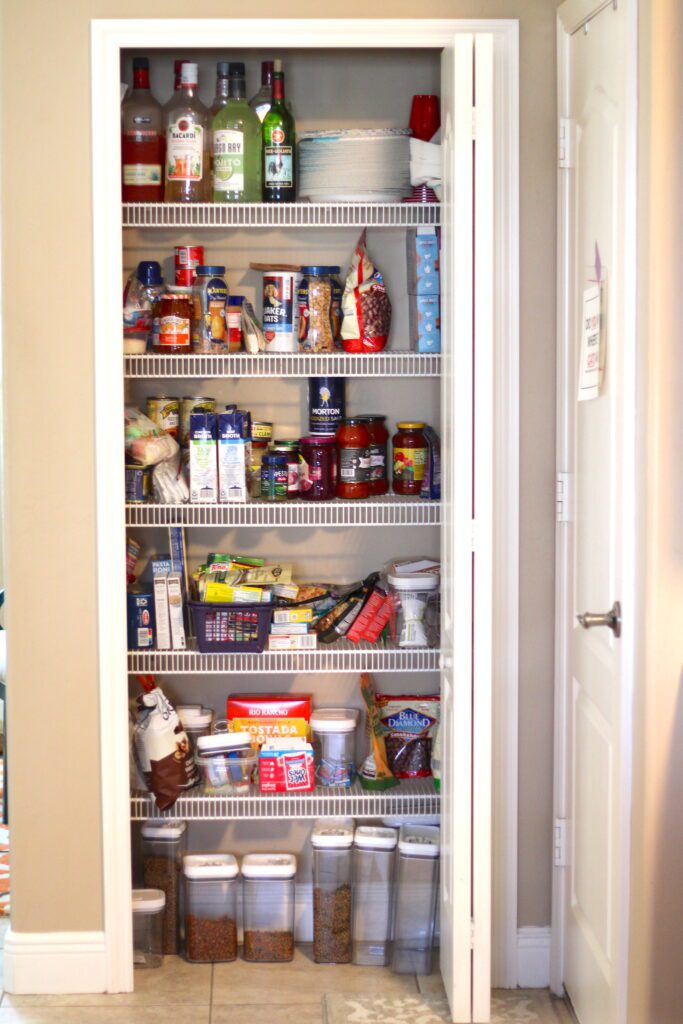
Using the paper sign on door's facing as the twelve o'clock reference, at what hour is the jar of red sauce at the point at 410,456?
The jar of red sauce is roughly at 3 o'clock from the paper sign on door.

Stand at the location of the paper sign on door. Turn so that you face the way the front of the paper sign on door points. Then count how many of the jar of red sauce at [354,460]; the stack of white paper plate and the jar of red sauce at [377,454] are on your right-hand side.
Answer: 3

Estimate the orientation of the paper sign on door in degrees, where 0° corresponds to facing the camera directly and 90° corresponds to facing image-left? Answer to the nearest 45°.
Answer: approximately 45°

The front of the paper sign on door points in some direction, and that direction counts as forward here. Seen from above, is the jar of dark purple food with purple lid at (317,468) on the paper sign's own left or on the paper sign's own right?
on the paper sign's own right

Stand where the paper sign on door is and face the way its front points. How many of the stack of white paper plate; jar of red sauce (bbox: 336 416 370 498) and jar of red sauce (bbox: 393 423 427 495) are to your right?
3

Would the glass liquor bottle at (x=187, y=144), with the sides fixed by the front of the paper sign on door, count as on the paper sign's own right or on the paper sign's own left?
on the paper sign's own right

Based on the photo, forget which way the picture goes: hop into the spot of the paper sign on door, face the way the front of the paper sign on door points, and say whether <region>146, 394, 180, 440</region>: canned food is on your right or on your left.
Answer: on your right

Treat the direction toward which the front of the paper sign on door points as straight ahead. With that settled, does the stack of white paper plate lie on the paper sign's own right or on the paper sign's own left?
on the paper sign's own right

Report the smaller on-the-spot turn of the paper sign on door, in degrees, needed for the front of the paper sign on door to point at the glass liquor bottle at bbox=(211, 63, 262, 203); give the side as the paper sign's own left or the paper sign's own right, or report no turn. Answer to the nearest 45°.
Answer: approximately 45° to the paper sign's own right
